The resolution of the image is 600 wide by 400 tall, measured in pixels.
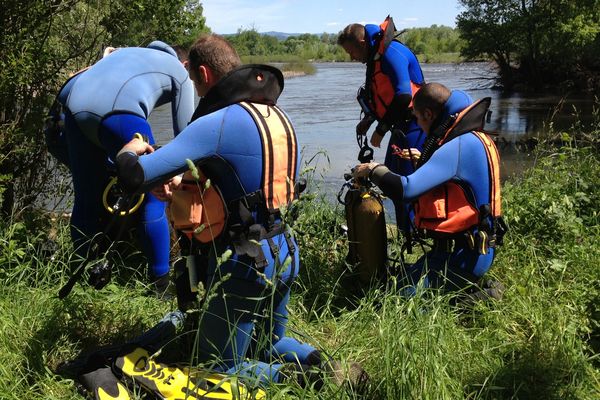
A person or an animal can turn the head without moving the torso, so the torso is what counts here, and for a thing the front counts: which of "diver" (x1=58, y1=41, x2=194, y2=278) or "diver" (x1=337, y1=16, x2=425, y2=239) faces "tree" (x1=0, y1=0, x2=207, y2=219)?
"diver" (x1=337, y1=16, x2=425, y2=239)

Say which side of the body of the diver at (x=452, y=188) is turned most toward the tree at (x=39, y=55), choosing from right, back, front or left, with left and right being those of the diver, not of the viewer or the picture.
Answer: front

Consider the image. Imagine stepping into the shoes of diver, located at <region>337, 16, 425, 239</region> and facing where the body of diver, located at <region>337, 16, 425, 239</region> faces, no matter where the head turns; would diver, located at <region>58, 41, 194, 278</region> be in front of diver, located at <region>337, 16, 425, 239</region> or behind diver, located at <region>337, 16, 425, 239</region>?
in front

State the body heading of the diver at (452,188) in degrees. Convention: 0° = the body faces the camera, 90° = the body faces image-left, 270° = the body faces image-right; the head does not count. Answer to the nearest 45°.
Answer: approximately 90°

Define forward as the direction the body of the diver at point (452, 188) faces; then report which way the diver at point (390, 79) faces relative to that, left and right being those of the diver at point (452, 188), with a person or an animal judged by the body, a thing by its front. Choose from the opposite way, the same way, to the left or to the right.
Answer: the same way

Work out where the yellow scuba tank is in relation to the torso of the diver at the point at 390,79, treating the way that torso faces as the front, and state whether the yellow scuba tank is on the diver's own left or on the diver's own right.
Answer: on the diver's own left

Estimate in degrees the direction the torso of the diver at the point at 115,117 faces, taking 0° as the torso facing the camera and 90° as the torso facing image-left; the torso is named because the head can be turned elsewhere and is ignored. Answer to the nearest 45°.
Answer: approximately 270°

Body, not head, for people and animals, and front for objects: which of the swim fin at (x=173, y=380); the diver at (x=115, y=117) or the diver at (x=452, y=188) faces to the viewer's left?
the diver at (x=452, y=188)

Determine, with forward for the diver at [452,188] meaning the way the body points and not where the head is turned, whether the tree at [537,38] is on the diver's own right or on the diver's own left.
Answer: on the diver's own right

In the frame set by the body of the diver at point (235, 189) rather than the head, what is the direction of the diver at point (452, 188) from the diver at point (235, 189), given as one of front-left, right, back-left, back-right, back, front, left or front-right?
right

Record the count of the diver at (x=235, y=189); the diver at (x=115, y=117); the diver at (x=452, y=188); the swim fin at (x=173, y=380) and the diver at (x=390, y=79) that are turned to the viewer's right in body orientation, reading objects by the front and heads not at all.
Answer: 2

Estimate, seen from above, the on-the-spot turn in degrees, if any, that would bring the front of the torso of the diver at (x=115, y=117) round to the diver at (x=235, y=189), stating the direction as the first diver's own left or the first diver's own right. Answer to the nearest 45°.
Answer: approximately 90° to the first diver's own right

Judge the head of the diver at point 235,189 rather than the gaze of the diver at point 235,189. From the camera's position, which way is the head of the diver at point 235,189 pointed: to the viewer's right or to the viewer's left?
to the viewer's left

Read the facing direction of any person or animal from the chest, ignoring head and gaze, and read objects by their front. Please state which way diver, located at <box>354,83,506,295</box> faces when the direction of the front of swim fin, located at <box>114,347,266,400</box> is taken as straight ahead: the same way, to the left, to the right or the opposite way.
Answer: the opposite way

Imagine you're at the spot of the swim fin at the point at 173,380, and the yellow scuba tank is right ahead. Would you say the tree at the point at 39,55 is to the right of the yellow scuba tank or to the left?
left

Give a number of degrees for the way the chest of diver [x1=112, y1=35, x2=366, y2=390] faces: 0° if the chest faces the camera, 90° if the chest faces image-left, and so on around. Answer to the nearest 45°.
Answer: approximately 135°

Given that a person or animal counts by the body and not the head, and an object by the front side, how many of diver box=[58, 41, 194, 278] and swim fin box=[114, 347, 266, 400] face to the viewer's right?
2

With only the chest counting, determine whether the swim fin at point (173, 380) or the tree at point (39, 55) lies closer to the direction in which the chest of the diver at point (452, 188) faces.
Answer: the tree

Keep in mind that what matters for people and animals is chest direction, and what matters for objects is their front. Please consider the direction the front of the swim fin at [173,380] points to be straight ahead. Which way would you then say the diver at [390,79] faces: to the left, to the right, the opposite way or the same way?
the opposite way

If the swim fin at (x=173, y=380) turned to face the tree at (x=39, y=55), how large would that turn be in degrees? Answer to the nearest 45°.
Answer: approximately 90° to its left
